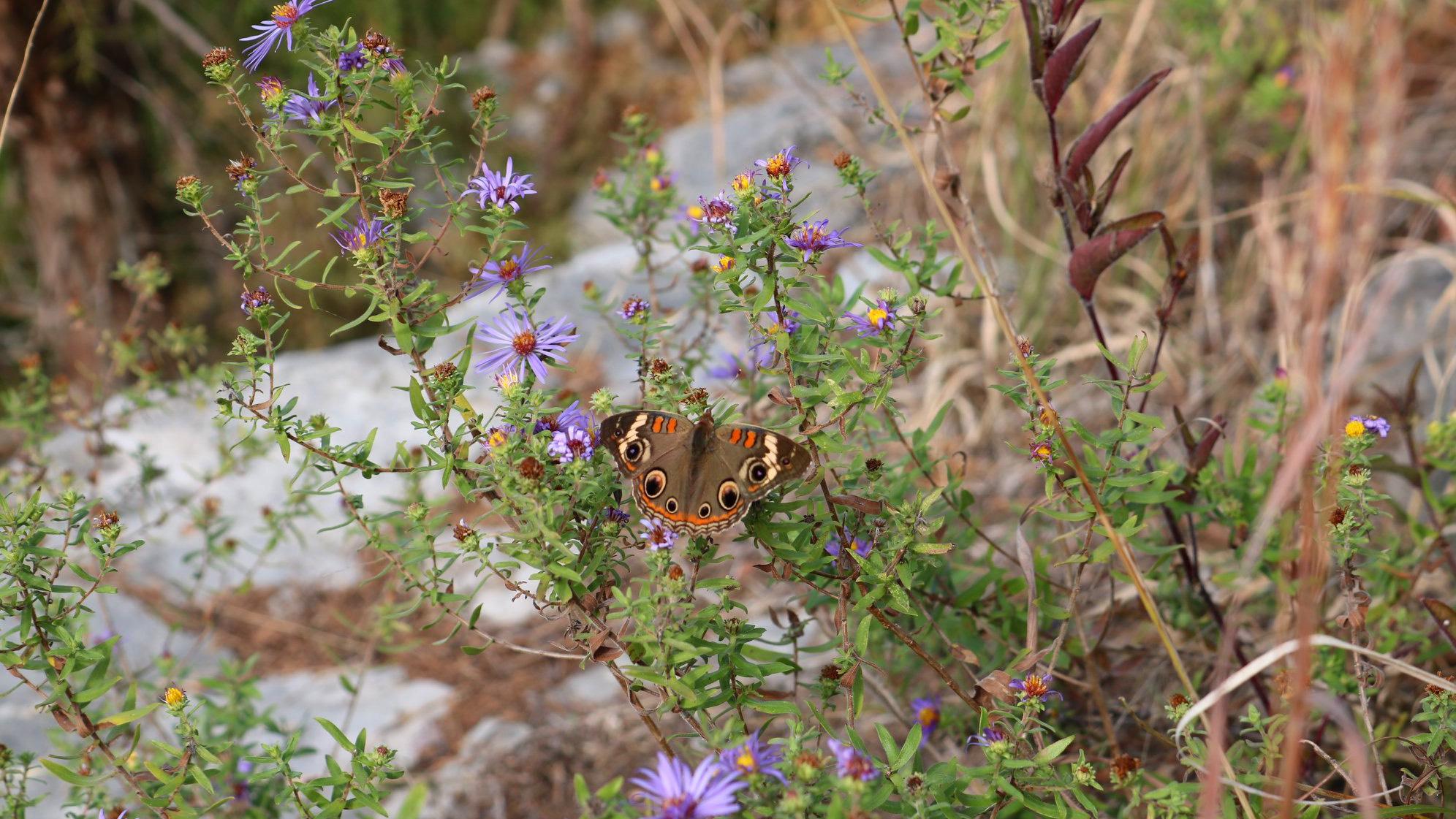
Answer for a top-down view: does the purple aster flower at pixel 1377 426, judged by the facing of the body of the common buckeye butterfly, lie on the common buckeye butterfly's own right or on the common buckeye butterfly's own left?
on the common buckeye butterfly's own right

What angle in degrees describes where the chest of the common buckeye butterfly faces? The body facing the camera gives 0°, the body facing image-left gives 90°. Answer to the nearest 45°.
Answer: approximately 180°
